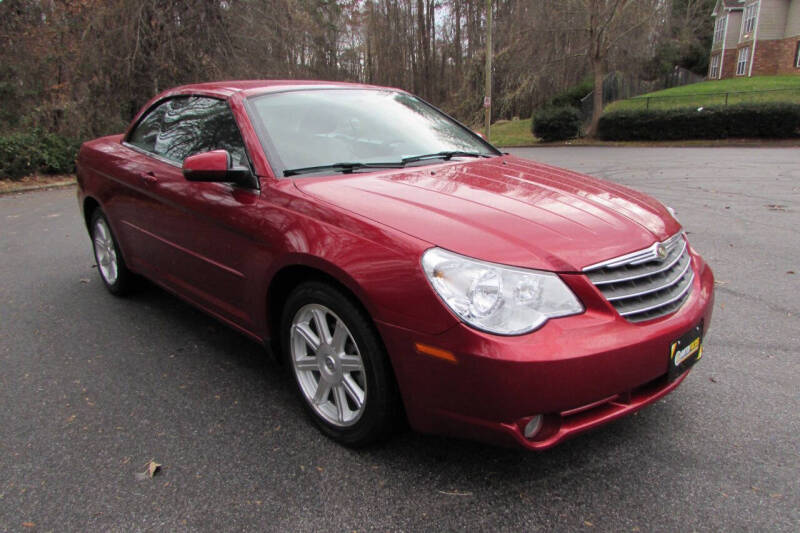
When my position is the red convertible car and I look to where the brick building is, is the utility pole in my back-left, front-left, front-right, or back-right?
front-left

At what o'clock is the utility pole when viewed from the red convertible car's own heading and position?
The utility pole is roughly at 8 o'clock from the red convertible car.

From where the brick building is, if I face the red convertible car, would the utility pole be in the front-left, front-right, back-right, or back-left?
front-right

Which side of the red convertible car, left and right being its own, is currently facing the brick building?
left

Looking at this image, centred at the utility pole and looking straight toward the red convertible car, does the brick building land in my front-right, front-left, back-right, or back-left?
back-left

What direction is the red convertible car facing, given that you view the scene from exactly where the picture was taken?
facing the viewer and to the right of the viewer

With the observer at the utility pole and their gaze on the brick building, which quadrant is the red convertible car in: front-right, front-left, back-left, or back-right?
back-right
